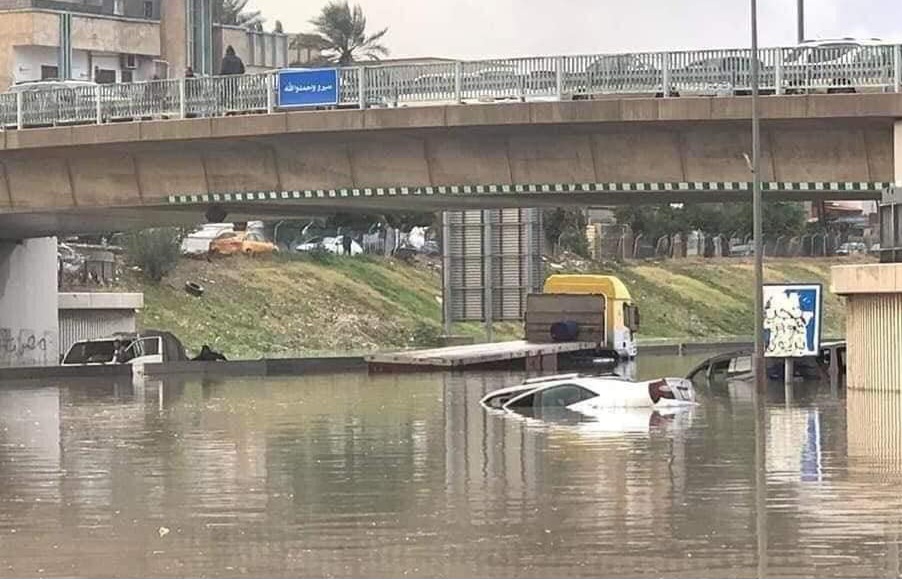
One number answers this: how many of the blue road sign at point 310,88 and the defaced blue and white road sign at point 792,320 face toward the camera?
2

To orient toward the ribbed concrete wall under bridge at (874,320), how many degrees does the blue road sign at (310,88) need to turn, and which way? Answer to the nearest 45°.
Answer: approximately 45° to its left

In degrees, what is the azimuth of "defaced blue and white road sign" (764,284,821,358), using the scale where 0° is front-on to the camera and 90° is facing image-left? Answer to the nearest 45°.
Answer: approximately 0°

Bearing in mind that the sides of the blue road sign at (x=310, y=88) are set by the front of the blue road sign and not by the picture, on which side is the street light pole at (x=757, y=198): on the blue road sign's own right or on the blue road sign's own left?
on the blue road sign's own left

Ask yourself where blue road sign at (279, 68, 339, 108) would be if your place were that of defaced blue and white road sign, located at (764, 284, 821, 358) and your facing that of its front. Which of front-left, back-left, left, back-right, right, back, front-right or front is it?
right
